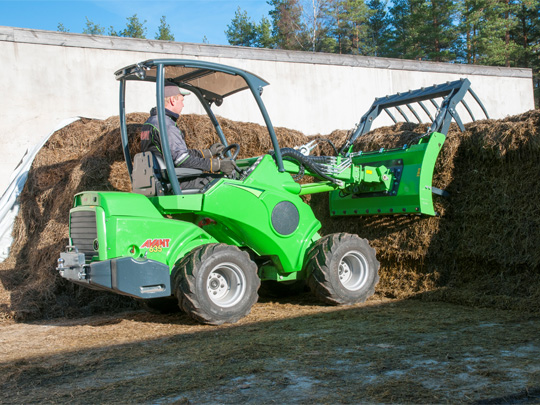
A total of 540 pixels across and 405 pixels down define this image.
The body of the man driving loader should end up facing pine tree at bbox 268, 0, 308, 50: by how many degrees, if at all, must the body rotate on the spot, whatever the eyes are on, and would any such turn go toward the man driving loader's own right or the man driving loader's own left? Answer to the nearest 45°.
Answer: approximately 45° to the man driving loader's own left

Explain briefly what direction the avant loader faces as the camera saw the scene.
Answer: facing away from the viewer and to the right of the viewer

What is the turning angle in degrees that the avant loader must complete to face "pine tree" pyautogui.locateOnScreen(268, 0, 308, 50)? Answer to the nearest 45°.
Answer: approximately 45° to its left

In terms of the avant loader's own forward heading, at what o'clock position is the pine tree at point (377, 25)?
The pine tree is roughly at 11 o'clock from the avant loader.

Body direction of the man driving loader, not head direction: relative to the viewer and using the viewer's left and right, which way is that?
facing away from the viewer and to the right of the viewer

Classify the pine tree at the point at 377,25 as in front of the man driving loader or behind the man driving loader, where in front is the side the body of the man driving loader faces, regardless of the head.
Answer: in front
